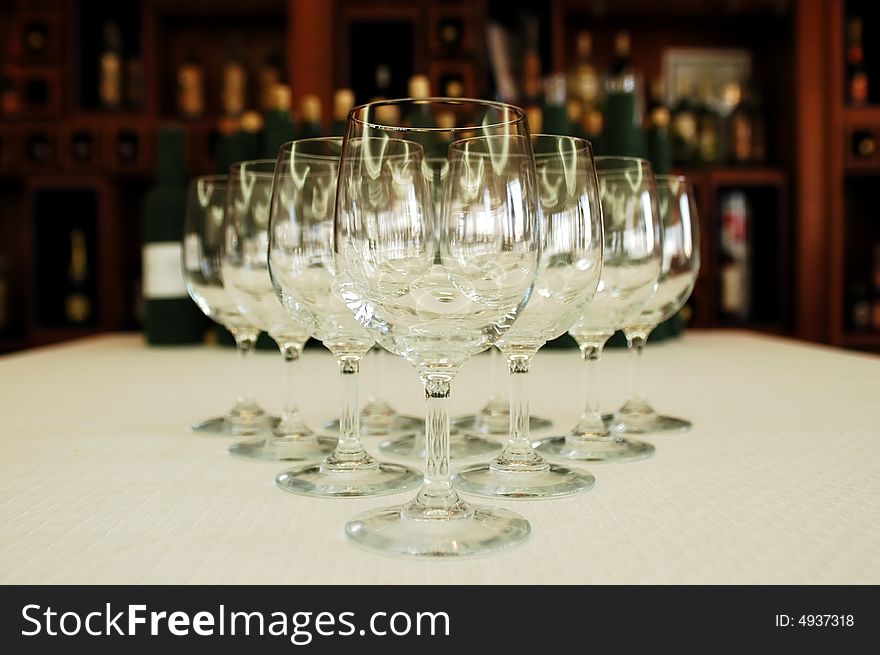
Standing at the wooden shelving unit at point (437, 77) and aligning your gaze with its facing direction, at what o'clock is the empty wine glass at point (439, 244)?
The empty wine glass is roughly at 12 o'clock from the wooden shelving unit.

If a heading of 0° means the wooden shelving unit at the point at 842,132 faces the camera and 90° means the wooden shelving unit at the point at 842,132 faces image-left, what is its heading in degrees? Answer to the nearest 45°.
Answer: approximately 0°

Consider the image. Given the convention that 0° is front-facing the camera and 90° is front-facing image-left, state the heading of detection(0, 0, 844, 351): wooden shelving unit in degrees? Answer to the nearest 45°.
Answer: approximately 0°

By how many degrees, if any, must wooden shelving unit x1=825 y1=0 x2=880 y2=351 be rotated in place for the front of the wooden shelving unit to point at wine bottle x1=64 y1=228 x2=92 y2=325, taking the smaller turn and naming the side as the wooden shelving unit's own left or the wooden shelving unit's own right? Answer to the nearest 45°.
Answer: approximately 90° to the wooden shelving unit's own right

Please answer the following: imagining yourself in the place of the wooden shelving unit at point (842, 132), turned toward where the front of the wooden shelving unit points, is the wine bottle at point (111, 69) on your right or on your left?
on your right

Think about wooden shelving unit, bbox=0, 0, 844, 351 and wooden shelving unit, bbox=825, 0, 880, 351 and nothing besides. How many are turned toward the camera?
2

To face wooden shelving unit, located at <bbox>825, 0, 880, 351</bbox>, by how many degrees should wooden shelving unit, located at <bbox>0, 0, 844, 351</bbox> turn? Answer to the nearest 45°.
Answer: approximately 90° to its left

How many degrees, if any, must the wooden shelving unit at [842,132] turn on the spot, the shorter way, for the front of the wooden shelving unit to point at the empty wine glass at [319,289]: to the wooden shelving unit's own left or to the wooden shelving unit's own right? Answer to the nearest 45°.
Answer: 0° — it already faces it
